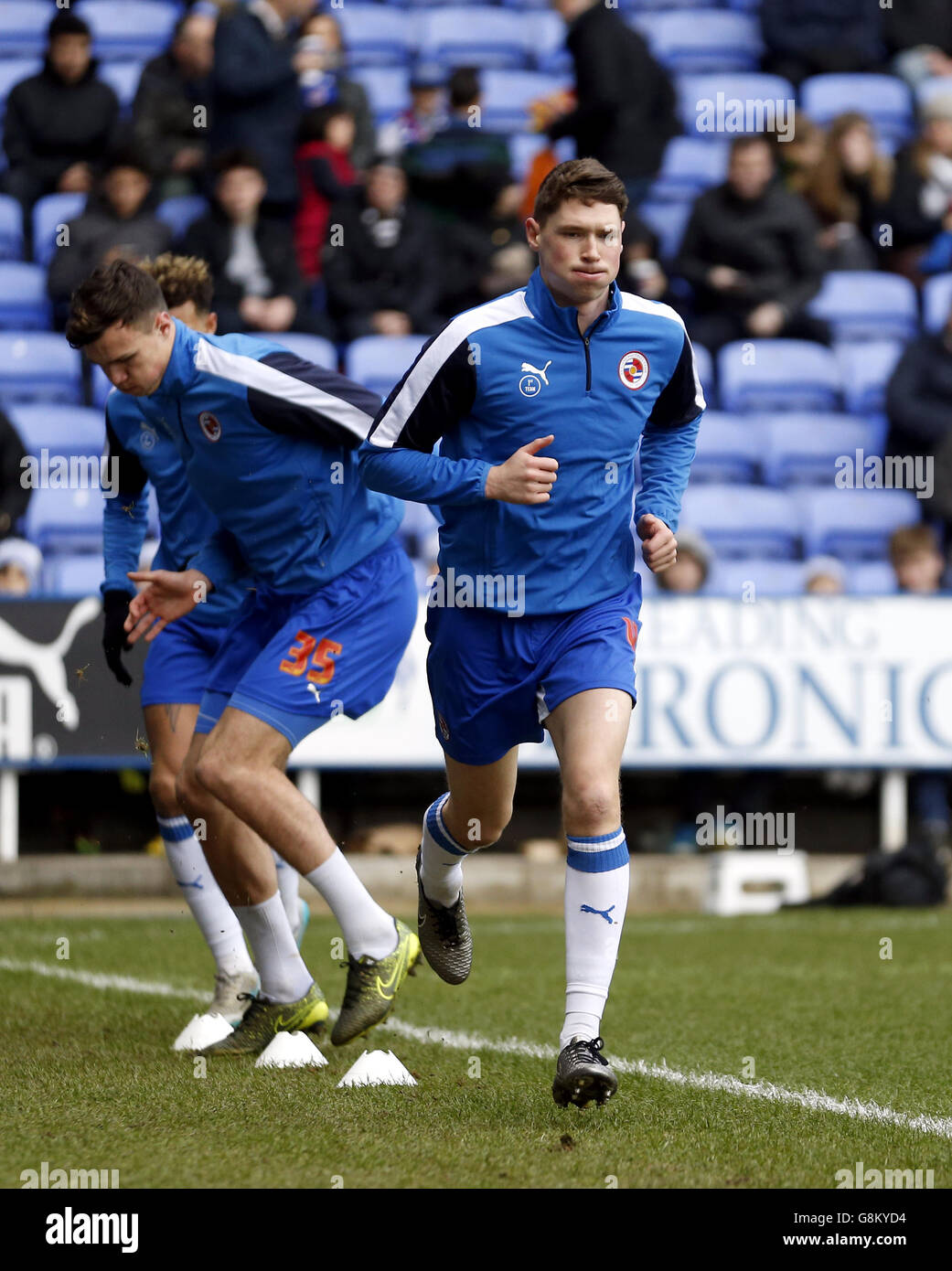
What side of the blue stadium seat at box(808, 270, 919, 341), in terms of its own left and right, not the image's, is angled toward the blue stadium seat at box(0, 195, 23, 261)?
right

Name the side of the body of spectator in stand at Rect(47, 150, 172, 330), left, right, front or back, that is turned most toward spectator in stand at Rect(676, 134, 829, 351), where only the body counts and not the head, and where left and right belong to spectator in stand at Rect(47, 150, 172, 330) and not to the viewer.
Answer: left

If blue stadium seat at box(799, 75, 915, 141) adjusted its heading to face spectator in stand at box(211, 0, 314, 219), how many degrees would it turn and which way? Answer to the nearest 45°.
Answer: approximately 45° to its right

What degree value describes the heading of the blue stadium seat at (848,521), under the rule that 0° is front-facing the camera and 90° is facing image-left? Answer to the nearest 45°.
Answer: approximately 0°

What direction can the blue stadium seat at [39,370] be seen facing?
toward the camera

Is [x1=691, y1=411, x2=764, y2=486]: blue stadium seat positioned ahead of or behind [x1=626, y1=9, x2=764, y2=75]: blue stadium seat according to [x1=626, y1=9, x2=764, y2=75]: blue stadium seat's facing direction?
ahead

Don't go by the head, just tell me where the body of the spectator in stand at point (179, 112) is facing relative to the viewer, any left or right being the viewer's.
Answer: facing the viewer and to the right of the viewer

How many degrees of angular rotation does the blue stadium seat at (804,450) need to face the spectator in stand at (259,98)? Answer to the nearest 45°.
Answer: approximately 90° to its right

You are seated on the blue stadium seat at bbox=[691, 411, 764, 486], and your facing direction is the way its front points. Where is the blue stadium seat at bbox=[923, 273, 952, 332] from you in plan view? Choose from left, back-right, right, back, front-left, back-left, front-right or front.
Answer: back-left

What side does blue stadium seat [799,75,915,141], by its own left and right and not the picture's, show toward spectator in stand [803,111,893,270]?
front

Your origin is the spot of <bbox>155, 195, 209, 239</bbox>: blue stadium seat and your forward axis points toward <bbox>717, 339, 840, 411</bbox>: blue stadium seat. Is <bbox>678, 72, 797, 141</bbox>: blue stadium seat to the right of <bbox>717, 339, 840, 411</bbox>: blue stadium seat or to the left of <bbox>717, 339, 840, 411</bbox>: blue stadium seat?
left
